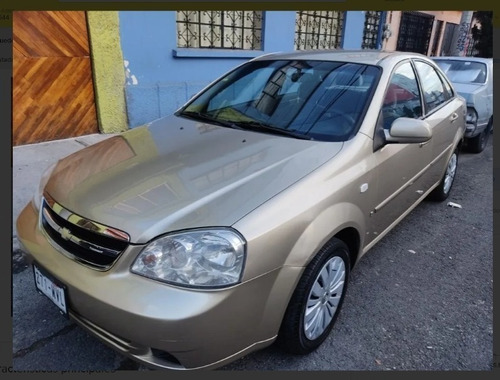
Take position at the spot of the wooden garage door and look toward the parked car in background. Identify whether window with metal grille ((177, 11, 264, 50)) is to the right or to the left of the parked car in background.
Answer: left

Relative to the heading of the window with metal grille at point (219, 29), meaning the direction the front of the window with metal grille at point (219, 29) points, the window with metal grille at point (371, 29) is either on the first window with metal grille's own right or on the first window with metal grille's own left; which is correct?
on the first window with metal grille's own left

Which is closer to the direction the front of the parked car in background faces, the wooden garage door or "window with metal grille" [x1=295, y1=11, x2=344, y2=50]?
the wooden garage door

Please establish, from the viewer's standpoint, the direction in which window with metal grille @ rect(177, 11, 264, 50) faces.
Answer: facing the viewer and to the right of the viewer

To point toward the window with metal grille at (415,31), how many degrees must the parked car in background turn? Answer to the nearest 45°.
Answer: approximately 135° to its right

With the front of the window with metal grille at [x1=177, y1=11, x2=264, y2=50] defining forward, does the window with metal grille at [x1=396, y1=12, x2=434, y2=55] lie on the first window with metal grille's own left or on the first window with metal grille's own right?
on the first window with metal grille's own left

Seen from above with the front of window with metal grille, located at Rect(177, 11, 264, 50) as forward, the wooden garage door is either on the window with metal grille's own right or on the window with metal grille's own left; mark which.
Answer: on the window with metal grille's own right

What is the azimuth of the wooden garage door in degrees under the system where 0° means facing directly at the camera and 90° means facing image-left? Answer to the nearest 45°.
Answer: approximately 315°

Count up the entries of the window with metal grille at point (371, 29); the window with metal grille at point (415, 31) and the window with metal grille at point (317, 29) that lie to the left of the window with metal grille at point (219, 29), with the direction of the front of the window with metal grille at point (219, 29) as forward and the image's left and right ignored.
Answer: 3

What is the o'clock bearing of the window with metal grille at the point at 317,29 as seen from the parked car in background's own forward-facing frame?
The window with metal grille is roughly at 2 o'clock from the parked car in background.

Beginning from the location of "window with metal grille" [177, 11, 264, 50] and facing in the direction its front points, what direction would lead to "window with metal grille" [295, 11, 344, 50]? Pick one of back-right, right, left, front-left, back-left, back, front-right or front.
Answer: left

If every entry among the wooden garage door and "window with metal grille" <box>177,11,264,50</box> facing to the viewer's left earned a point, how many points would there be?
0

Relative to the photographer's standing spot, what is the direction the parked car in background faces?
facing the viewer and to the left of the viewer

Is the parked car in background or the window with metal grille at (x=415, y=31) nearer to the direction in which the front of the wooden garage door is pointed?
the parked car in background

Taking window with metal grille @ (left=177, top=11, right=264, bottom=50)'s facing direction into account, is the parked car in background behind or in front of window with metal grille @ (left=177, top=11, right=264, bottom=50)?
in front

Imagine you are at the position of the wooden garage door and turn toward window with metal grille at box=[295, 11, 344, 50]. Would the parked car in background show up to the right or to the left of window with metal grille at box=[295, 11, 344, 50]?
right

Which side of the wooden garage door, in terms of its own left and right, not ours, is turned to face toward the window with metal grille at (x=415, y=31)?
left

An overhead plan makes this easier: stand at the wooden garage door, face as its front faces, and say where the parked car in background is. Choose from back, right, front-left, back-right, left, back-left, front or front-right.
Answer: front-left

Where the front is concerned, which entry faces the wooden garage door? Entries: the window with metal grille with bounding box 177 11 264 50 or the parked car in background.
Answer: the parked car in background
